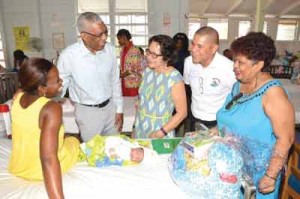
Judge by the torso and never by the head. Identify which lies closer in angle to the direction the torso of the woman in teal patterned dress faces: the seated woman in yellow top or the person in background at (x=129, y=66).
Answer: the seated woman in yellow top

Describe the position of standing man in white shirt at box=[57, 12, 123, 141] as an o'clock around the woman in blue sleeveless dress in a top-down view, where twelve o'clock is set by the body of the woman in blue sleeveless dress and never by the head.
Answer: The standing man in white shirt is roughly at 2 o'clock from the woman in blue sleeveless dress.

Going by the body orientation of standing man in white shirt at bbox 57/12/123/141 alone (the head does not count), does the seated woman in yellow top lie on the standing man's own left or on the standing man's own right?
on the standing man's own right

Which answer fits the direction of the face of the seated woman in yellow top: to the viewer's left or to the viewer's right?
to the viewer's right

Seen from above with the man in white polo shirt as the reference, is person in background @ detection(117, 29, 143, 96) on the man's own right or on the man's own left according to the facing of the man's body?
on the man's own right

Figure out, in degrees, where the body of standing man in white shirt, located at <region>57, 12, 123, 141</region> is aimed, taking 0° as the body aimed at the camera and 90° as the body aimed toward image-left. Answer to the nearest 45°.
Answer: approximately 315°

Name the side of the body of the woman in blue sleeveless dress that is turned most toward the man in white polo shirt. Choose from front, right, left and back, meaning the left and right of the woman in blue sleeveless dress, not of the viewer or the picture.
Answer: right

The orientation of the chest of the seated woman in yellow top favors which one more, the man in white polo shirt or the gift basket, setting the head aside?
the man in white polo shirt

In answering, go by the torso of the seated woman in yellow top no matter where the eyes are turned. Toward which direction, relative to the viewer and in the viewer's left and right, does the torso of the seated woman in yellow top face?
facing away from the viewer and to the right of the viewer

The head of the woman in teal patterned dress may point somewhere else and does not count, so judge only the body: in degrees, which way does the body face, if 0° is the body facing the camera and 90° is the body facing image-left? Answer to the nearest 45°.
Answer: approximately 45°
